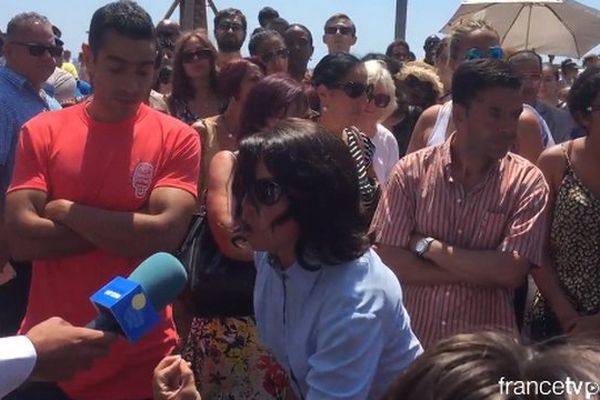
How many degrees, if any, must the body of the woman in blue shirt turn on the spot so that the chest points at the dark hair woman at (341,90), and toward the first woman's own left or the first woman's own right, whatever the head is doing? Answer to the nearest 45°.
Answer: approximately 135° to the first woman's own right

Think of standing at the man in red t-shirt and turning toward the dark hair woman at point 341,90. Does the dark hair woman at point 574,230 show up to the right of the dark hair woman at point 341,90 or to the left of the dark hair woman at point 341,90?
right

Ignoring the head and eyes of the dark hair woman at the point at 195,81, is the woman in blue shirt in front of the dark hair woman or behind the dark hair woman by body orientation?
in front

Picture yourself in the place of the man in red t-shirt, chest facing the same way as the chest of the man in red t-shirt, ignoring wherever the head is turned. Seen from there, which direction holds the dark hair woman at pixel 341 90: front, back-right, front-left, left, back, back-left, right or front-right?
back-left

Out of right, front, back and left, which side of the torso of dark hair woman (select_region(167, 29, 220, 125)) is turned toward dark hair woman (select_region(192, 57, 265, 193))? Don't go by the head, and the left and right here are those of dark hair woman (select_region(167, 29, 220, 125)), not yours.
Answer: front

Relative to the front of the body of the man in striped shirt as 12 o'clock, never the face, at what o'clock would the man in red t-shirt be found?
The man in red t-shirt is roughly at 2 o'clock from the man in striped shirt.

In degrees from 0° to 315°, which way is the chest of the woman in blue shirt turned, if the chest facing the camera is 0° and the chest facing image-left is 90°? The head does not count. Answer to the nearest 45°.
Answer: approximately 45°

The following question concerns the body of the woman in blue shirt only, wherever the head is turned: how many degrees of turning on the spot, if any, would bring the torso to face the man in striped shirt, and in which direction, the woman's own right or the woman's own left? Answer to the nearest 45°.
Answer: approximately 180°

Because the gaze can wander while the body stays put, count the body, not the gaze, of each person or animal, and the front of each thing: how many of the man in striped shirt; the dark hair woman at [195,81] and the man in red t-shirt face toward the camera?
3
